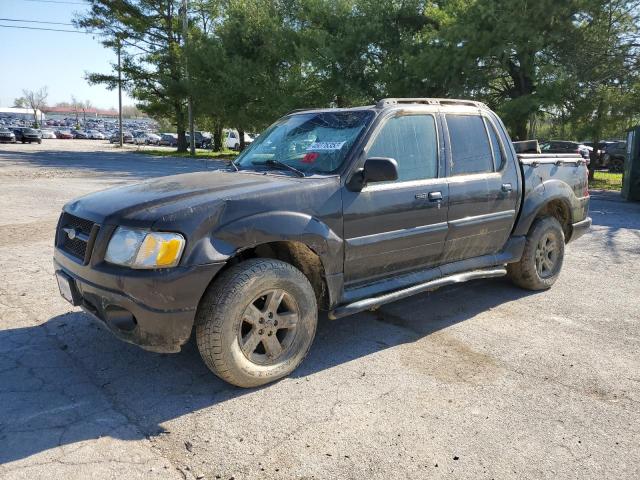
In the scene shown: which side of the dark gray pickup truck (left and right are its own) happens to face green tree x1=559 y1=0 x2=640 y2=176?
back

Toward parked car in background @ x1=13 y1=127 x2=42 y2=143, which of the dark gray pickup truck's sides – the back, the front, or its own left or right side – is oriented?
right

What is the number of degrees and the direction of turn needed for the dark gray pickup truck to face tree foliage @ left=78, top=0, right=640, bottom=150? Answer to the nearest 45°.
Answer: approximately 135° to its right

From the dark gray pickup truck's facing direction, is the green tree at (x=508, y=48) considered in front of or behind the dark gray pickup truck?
behind

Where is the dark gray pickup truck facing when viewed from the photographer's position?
facing the viewer and to the left of the viewer

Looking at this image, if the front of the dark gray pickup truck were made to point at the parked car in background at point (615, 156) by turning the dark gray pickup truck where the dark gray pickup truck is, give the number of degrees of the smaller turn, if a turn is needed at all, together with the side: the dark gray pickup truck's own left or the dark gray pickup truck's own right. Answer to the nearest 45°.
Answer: approximately 180°
